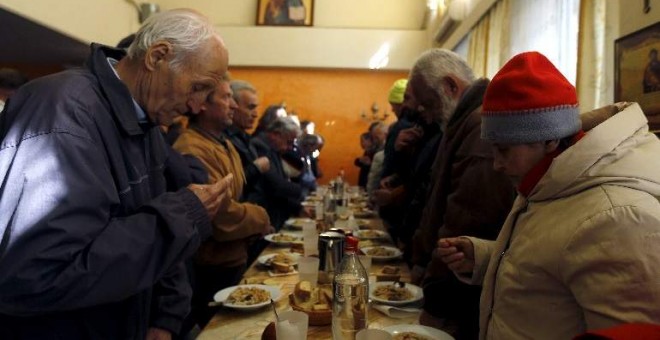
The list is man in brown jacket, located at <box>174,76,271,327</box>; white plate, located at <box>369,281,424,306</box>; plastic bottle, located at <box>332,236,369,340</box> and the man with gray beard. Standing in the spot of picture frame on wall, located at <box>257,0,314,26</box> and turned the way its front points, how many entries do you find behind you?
0

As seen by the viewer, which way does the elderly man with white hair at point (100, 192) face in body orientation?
to the viewer's right

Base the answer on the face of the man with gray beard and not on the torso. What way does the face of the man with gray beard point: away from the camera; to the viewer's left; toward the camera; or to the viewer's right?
to the viewer's left

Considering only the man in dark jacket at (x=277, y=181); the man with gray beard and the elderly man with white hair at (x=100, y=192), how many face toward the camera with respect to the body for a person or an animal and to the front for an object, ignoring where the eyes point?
0

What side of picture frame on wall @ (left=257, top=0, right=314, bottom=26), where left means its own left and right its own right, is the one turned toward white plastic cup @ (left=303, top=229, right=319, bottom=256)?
front

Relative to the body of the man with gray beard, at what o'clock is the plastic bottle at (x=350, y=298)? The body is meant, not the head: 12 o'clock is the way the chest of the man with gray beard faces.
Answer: The plastic bottle is roughly at 10 o'clock from the man with gray beard.

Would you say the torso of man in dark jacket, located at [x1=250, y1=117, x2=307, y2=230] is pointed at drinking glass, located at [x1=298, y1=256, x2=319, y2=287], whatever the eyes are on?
no

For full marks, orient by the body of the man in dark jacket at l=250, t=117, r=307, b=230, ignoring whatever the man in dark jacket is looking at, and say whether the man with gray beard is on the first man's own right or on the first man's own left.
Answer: on the first man's own right

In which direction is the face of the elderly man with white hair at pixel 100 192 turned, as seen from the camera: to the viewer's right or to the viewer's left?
to the viewer's right

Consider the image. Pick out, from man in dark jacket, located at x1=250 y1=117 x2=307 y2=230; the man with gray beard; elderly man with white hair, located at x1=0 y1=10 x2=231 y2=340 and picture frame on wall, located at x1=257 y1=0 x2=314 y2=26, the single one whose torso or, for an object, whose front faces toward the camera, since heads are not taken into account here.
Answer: the picture frame on wall

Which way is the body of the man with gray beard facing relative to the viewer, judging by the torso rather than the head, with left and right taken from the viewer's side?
facing to the left of the viewer

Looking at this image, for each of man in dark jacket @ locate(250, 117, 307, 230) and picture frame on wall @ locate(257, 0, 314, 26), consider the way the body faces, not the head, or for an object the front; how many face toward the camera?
1

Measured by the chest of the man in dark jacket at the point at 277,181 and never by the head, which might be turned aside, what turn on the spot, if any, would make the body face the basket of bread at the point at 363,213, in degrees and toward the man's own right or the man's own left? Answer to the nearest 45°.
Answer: approximately 45° to the man's own left

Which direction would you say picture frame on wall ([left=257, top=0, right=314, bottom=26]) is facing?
toward the camera

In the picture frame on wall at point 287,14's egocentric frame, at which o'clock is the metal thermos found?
The metal thermos is roughly at 12 o'clock from the picture frame on wall.

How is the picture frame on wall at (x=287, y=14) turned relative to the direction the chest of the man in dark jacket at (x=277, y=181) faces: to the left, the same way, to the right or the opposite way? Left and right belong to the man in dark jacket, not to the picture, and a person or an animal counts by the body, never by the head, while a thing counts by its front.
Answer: to the right

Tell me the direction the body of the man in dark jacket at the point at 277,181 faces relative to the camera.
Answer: to the viewer's right
